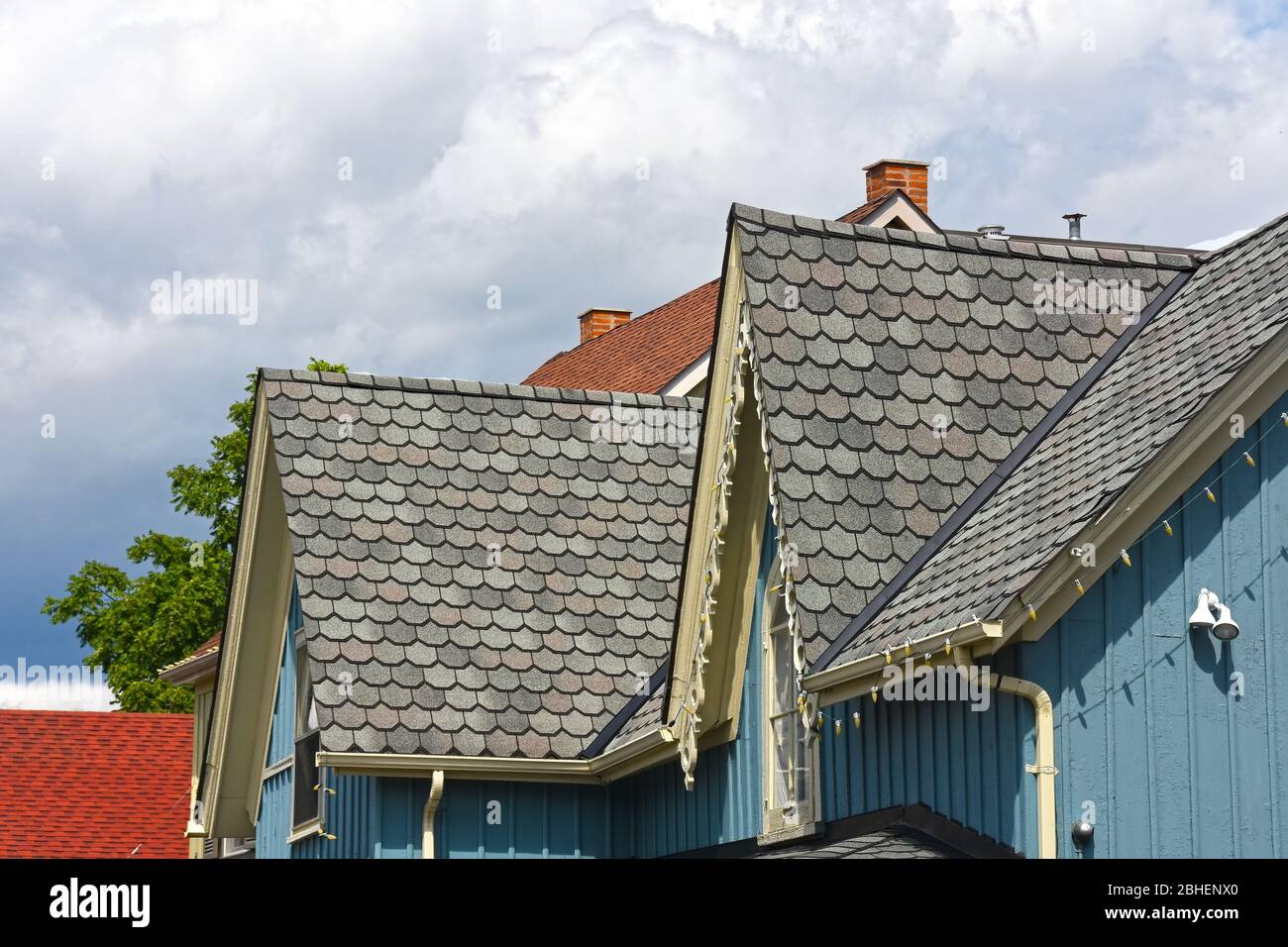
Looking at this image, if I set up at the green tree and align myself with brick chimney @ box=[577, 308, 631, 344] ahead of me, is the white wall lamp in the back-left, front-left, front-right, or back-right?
front-right

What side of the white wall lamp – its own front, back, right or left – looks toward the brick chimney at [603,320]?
back

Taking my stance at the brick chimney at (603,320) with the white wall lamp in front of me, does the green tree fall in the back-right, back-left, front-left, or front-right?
back-right

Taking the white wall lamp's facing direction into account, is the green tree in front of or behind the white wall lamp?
behind

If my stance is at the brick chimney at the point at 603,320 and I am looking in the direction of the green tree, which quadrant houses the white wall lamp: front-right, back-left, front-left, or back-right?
back-left

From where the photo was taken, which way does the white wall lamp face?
toward the camera
